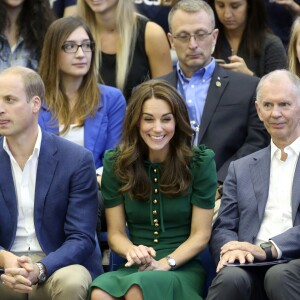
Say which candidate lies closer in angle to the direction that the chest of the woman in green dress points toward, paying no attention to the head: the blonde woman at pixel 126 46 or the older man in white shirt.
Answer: the older man in white shirt

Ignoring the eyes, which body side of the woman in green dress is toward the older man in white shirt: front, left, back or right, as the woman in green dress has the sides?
left

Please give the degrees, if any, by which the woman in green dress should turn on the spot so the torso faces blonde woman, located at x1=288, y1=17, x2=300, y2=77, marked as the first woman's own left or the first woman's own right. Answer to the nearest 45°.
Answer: approximately 135° to the first woman's own left

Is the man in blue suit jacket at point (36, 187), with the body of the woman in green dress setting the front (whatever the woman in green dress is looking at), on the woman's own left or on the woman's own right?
on the woman's own right

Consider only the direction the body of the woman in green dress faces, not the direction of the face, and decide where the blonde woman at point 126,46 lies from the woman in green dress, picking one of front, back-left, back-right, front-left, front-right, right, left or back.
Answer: back

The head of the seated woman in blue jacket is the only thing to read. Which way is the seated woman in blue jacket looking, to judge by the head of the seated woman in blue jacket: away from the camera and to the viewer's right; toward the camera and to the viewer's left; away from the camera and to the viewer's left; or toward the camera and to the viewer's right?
toward the camera and to the viewer's right

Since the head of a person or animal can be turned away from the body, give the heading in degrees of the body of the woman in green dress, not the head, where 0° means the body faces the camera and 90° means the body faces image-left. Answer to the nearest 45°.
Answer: approximately 0°

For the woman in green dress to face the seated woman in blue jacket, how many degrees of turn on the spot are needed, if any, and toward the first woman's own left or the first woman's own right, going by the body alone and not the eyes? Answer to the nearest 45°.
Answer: approximately 135° to the first woman's own right

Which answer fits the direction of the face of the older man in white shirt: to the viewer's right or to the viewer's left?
to the viewer's left

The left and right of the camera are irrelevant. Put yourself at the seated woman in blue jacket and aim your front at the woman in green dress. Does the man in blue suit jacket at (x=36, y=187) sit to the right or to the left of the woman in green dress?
right
